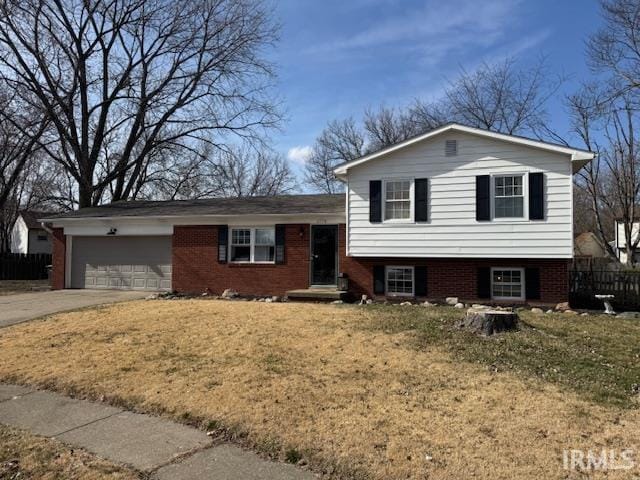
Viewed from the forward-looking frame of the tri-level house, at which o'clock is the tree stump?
The tree stump is roughly at 12 o'clock from the tri-level house.

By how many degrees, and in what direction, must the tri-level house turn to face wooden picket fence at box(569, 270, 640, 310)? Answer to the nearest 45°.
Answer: approximately 90° to its left

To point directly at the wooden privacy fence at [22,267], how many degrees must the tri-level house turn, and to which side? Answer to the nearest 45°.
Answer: approximately 135° to its right

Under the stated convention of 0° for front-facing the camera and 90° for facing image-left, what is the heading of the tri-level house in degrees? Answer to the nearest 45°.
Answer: approximately 0°

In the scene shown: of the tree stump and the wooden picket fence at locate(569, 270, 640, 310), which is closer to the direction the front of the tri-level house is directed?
the tree stump

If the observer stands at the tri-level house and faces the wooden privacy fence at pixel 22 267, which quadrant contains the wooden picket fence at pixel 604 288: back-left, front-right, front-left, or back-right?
back-right
